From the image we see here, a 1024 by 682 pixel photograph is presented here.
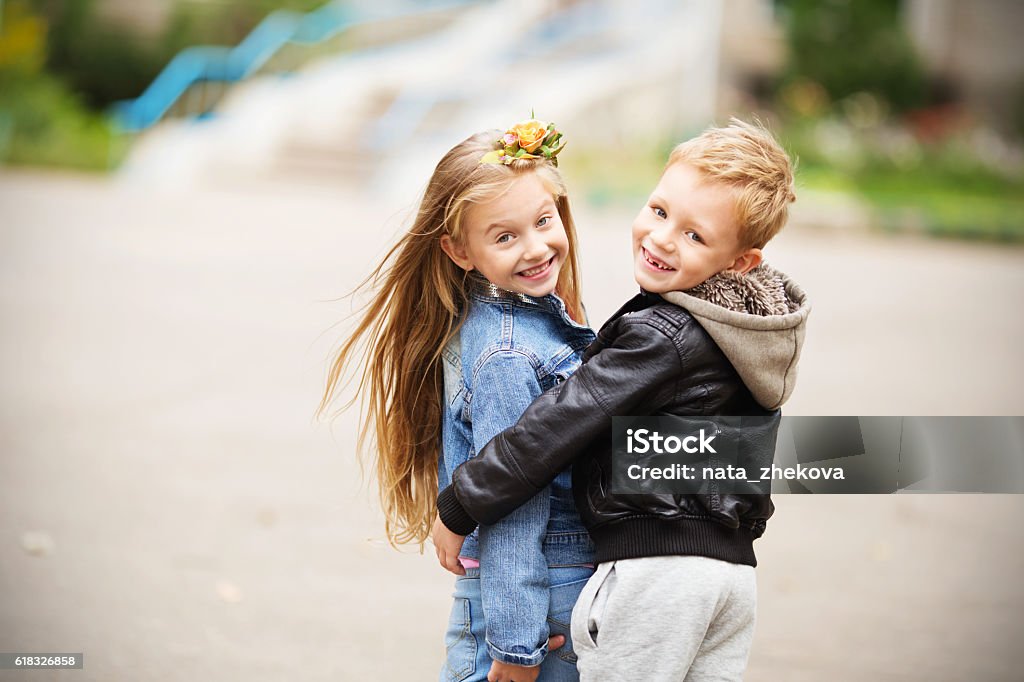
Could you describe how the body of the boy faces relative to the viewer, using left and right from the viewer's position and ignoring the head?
facing away from the viewer and to the left of the viewer

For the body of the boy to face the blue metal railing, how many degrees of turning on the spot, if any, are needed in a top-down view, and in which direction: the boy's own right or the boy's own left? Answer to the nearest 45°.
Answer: approximately 45° to the boy's own right

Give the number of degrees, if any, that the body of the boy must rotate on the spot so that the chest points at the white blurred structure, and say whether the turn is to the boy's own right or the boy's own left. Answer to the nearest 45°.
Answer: approximately 45° to the boy's own right

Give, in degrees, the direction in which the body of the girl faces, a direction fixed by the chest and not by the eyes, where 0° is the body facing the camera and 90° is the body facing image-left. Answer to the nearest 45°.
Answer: approximately 270°
